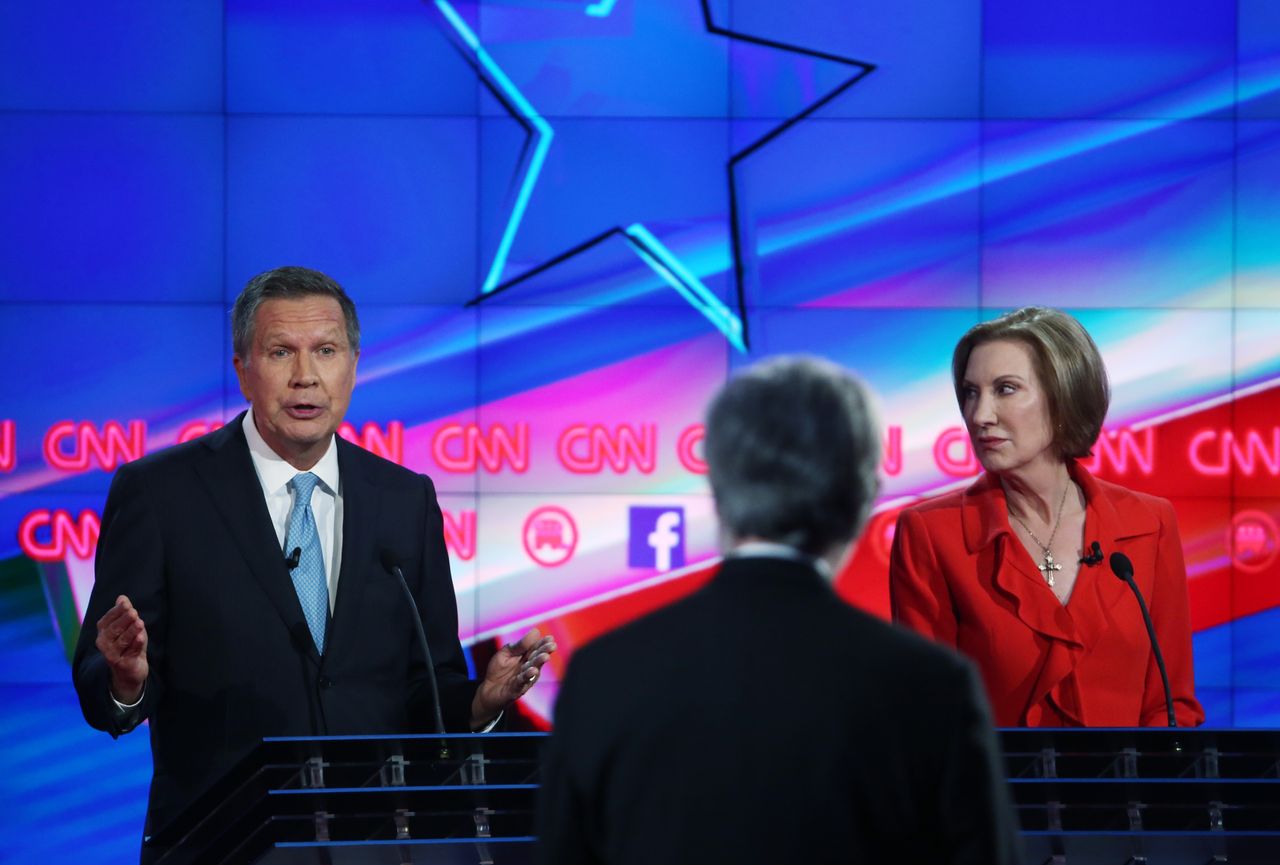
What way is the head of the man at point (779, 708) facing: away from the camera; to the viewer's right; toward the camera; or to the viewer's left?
away from the camera

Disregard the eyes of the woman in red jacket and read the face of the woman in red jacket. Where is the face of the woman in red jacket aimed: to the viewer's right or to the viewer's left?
to the viewer's left

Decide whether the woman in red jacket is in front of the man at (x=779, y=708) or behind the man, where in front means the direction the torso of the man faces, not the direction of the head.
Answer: in front

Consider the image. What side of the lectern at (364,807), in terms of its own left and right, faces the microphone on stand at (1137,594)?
left

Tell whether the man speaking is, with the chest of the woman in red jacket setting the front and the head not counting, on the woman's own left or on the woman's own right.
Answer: on the woman's own right

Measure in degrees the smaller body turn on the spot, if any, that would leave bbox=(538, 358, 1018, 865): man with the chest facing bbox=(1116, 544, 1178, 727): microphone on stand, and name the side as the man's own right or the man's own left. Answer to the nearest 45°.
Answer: approximately 45° to the man's own right

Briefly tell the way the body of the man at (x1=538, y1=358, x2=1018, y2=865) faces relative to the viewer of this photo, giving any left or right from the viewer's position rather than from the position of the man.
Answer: facing away from the viewer

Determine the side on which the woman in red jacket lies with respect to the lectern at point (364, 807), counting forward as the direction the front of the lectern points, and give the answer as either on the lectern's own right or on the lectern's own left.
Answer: on the lectern's own left

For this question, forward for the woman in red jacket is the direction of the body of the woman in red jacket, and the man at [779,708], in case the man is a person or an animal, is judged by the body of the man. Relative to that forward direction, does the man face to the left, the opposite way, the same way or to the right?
the opposite way
